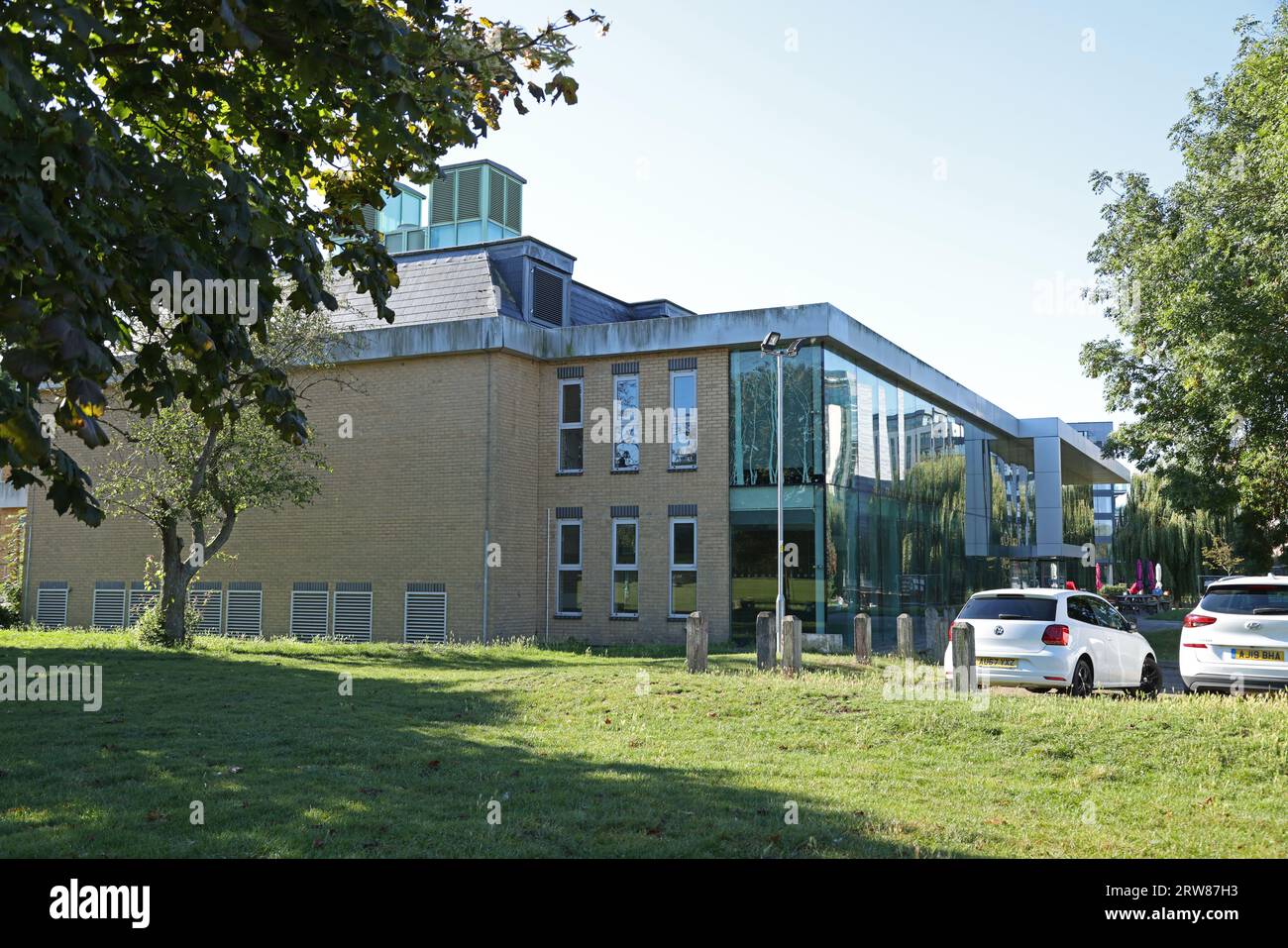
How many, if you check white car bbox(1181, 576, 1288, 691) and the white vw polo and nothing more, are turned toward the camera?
0

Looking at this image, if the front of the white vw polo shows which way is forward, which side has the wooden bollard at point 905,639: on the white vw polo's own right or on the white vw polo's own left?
on the white vw polo's own left

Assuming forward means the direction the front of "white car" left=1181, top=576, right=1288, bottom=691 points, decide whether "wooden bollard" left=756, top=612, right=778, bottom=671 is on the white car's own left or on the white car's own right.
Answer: on the white car's own left

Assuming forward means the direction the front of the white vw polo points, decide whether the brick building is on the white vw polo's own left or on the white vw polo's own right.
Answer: on the white vw polo's own left

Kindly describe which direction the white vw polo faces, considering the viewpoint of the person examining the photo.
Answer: facing away from the viewer and to the right of the viewer

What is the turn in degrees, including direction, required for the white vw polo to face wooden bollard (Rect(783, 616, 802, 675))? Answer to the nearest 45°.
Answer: approximately 135° to its left

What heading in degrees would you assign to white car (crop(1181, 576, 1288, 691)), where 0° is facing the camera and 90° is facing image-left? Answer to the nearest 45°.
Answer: approximately 180°

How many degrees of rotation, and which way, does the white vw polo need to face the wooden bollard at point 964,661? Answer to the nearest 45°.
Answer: approximately 180°

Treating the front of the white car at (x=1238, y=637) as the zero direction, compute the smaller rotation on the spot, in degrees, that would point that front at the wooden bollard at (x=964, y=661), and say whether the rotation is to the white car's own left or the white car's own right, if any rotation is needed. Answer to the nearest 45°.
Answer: approximately 135° to the white car's own left

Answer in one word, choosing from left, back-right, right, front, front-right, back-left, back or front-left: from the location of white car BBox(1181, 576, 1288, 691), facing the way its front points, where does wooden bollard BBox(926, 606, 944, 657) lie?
front-left

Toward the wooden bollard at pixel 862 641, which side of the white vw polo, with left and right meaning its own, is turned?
left
